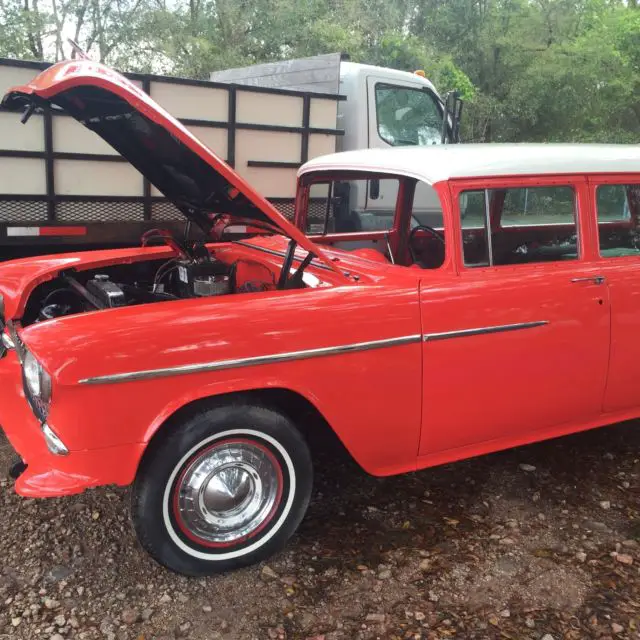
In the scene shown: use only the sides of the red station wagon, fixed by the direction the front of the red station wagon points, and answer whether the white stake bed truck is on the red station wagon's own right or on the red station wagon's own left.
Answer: on the red station wagon's own right
